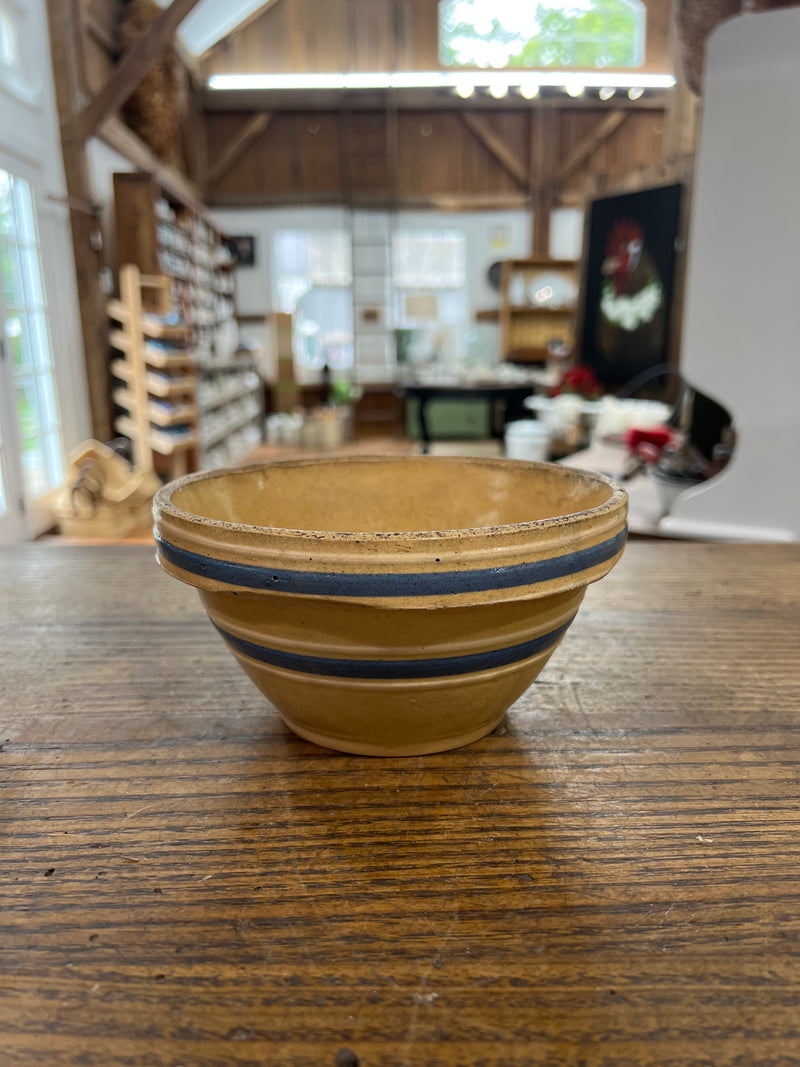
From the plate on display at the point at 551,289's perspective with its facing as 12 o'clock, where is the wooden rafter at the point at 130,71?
The wooden rafter is roughly at 1 o'clock from the plate on display.

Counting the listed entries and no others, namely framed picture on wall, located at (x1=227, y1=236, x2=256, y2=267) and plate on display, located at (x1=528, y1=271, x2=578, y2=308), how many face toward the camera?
2

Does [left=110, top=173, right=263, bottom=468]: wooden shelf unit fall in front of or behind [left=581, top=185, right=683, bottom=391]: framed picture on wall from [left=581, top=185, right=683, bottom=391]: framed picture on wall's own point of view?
in front

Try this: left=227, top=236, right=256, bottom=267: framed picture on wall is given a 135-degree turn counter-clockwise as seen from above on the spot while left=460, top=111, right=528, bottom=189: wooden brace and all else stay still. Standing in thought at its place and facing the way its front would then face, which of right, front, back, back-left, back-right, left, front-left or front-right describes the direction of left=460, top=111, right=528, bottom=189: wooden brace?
front-right

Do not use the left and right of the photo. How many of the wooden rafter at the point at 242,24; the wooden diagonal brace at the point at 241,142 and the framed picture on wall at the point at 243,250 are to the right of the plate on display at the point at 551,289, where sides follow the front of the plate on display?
3

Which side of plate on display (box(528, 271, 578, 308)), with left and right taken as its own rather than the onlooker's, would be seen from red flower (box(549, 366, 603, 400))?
front

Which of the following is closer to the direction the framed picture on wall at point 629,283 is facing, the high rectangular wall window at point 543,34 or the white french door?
the white french door

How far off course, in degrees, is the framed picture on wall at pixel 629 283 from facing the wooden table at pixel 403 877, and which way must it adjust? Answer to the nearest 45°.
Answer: approximately 45° to its left

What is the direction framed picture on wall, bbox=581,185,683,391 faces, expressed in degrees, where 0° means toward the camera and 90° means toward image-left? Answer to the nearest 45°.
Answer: approximately 45°

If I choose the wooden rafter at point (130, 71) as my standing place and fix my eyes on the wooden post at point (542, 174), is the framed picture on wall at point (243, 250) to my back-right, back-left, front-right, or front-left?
front-left

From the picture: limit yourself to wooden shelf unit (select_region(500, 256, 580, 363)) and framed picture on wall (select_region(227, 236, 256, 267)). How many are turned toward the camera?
2

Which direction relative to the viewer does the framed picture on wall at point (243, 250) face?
toward the camera

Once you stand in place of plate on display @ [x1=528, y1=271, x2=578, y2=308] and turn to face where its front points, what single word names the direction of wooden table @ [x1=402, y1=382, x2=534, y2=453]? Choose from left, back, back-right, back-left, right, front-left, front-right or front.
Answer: front

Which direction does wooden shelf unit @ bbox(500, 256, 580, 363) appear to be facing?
toward the camera
